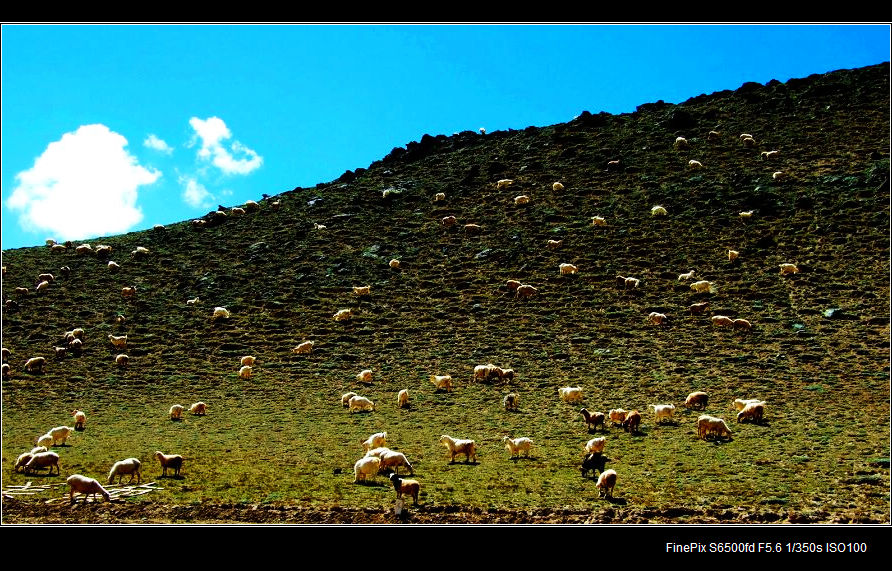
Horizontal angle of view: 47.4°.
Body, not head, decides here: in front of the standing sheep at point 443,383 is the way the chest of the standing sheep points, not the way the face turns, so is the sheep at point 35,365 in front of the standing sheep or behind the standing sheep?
in front

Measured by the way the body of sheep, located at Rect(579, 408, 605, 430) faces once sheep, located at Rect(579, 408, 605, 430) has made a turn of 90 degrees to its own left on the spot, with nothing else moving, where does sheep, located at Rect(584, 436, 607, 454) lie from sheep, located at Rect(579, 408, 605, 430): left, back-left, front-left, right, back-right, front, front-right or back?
front

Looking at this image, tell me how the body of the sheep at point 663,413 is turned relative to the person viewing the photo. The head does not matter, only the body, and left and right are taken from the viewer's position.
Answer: facing to the left of the viewer

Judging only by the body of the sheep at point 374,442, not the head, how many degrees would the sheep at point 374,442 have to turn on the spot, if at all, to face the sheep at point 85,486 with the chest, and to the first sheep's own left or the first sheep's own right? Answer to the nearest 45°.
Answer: approximately 45° to the first sheep's own left

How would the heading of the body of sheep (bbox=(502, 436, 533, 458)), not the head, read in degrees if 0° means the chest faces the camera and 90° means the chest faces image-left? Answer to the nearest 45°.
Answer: approximately 90°

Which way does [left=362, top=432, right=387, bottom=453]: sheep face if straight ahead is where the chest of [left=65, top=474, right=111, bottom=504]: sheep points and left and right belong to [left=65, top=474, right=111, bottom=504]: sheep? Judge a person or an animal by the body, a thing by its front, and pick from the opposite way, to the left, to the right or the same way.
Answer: the opposite way

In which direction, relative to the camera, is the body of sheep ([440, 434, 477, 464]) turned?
to the viewer's left

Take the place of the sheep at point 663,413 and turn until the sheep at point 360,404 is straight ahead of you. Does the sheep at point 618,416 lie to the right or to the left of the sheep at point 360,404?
left

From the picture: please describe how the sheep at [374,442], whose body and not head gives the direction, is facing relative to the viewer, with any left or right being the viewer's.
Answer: facing to the left of the viewer
